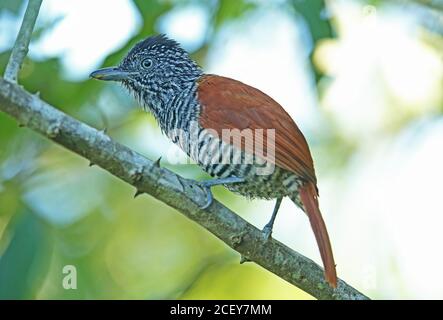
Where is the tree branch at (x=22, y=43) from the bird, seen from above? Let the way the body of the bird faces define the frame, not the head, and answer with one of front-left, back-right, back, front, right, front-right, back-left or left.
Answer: front-left

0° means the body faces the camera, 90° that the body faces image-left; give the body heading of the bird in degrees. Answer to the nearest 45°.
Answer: approximately 90°
